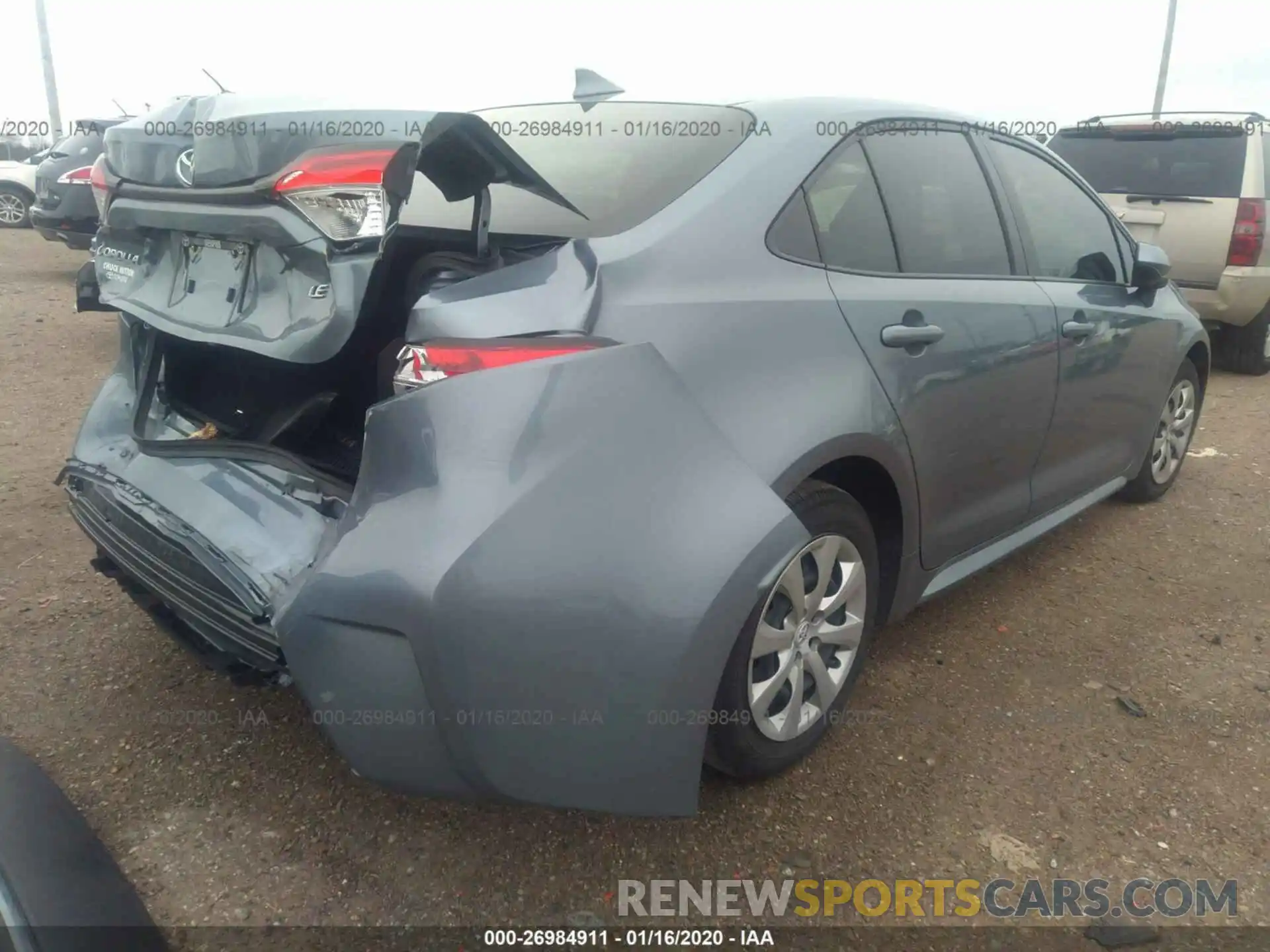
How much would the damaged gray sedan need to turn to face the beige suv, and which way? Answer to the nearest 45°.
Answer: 0° — it already faces it

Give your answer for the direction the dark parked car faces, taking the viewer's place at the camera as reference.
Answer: facing away from the viewer and to the right of the viewer

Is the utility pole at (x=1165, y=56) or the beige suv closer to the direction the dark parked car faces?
the utility pole

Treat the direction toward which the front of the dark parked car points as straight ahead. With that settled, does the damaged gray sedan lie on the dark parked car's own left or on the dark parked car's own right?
on the dark parked car's own right

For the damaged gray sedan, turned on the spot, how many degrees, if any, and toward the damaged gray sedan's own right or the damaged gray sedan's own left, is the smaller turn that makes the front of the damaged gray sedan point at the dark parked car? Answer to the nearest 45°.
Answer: approximately 90° to the damaged gray sedan's own left

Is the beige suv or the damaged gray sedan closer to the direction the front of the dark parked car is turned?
the beige suv

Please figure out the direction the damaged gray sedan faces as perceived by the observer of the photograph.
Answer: facing away from the viewer and to the right of the viewer
